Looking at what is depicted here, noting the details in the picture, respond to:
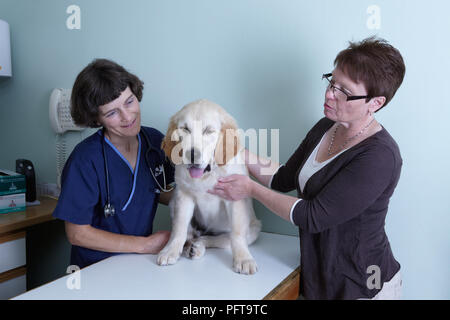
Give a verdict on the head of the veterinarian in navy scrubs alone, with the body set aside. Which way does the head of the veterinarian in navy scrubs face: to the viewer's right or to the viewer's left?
to the viewer's right

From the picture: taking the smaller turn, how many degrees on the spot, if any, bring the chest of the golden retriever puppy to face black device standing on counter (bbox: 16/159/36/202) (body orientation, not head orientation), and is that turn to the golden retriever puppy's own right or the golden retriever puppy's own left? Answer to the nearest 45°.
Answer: approximately 135° to the golden retriever puppy's own right

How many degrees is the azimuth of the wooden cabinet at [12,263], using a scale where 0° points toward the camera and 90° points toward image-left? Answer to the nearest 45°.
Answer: approximately 315°

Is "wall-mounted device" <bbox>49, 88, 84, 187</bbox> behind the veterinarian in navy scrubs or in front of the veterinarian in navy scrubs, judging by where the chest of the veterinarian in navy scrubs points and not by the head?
behind

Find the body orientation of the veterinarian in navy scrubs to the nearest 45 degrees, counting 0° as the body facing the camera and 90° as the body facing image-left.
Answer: approximately 315°

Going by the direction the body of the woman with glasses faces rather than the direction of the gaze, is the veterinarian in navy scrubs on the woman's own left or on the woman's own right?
on the woman's own right
